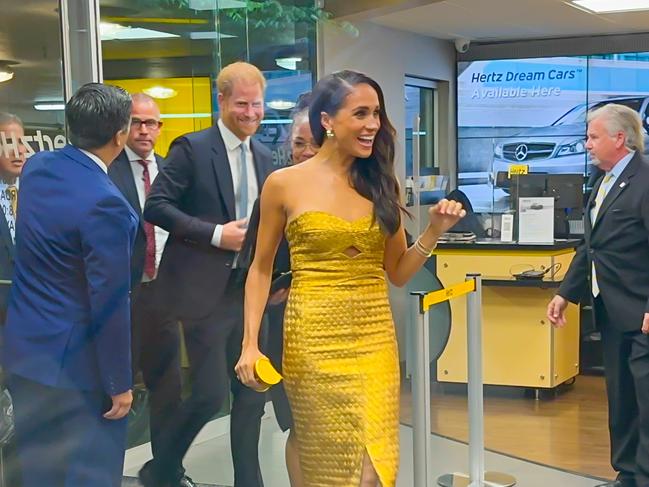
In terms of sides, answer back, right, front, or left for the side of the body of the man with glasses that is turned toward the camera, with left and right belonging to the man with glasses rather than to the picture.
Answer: front

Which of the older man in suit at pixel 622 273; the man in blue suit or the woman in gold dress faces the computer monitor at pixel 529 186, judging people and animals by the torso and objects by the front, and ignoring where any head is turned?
the man in blue suit

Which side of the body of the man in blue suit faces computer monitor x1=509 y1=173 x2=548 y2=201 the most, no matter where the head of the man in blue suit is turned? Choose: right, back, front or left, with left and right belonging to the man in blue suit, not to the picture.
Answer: front

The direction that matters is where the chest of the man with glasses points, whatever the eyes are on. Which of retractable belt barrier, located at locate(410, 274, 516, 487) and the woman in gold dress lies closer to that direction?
the woman in gold dress

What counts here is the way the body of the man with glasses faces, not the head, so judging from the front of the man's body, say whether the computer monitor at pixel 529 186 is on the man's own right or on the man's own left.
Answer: on the man's own left

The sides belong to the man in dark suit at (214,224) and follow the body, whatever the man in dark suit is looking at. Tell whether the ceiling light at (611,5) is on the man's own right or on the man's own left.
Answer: on the man's own left

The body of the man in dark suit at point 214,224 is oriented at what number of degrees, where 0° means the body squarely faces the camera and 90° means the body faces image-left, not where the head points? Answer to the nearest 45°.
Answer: approximately 315°

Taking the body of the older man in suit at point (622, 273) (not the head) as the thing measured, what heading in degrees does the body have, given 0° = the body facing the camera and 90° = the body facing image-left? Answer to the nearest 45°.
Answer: approximately 45°

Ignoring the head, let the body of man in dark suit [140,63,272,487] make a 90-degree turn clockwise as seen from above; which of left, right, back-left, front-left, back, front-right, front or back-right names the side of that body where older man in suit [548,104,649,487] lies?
back-left

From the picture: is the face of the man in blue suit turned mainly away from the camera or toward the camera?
away from the camera

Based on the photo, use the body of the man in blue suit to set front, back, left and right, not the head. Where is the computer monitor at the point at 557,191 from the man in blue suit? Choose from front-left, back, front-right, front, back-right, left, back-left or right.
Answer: front

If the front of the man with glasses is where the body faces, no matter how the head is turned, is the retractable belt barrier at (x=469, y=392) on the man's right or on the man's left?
on the man's left

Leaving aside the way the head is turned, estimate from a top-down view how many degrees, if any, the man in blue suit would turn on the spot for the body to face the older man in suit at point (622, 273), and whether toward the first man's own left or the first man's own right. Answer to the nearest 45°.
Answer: approximately 45° to the first man's own right

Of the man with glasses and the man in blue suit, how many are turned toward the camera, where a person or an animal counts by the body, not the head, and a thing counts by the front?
1
